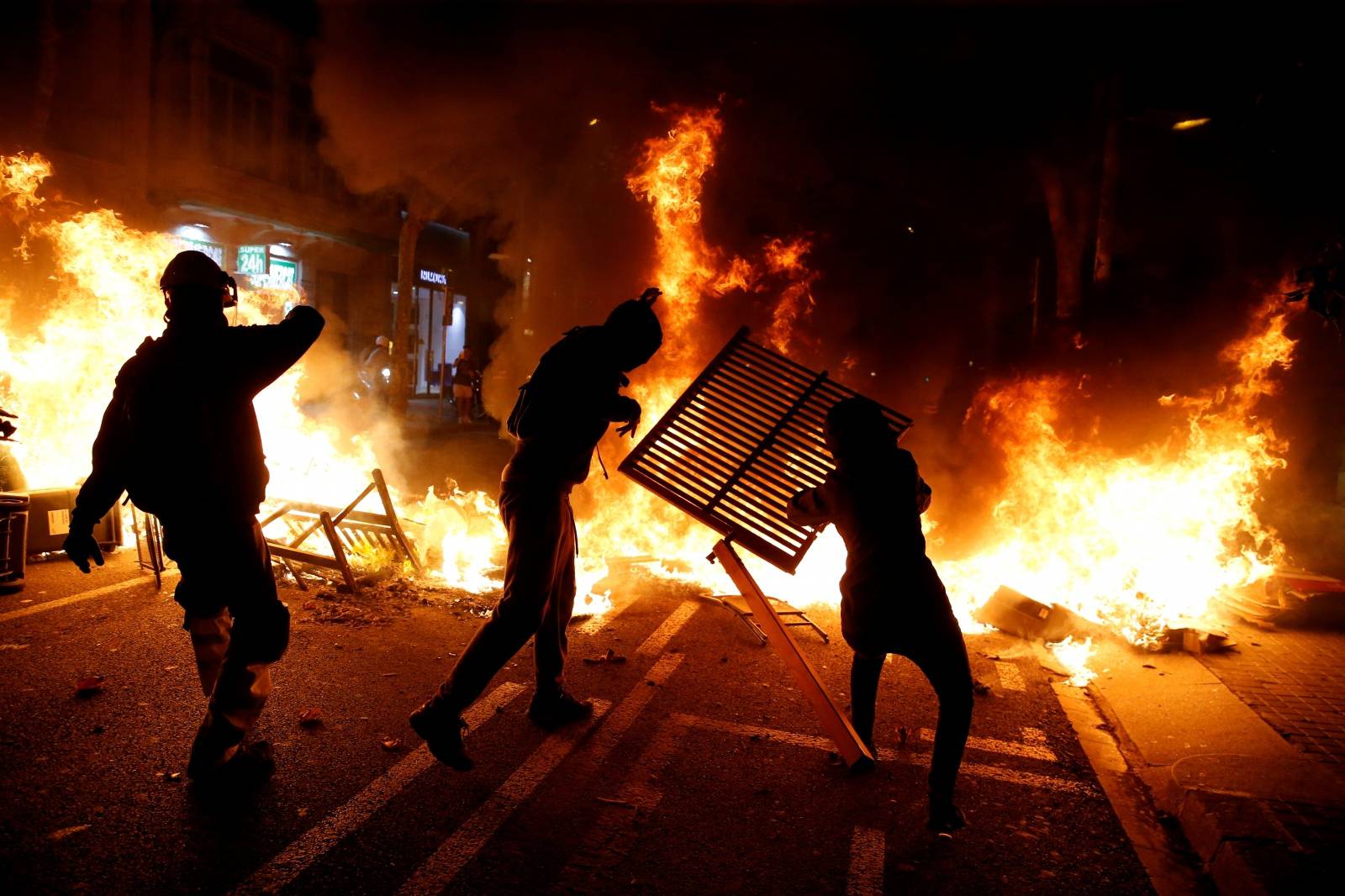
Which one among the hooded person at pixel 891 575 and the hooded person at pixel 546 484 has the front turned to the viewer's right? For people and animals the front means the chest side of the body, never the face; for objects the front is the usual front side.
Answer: the hooded person at pixel 546 484

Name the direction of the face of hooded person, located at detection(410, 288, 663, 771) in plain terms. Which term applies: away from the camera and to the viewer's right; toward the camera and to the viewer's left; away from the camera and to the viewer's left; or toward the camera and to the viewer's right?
away from the camera and to the viewer's right

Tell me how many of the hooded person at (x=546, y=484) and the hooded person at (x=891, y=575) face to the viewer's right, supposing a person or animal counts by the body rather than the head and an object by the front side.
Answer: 1

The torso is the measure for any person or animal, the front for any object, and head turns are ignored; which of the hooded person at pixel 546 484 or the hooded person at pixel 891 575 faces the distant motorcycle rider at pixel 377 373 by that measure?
the hooded person at pixel 891 575

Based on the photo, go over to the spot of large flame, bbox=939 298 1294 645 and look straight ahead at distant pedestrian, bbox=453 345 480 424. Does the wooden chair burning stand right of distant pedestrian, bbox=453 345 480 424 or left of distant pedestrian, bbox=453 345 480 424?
left

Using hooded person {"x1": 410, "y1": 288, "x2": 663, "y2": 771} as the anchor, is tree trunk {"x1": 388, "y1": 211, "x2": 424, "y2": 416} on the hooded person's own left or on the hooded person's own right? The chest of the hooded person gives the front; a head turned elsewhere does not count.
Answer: on the hooded person's own left

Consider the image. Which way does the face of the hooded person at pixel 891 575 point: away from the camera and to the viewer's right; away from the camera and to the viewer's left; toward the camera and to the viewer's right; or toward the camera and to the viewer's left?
away from the camera and to the viewer's left

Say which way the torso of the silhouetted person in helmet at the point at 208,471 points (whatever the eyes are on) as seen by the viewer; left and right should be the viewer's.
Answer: facing away from the viewer and to the right of the viewer

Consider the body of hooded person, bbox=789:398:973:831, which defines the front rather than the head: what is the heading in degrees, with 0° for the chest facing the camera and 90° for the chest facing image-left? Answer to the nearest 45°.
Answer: approximately 135°

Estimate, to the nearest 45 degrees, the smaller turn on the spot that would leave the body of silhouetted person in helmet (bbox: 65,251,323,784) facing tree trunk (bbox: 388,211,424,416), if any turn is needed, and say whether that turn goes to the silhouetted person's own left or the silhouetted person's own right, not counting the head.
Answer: approximately 45° to the silhouetted person's own left

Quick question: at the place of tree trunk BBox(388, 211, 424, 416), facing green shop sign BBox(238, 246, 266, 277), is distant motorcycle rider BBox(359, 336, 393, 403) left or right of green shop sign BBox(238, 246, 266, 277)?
right

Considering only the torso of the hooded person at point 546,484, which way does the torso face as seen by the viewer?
to the viewer's right

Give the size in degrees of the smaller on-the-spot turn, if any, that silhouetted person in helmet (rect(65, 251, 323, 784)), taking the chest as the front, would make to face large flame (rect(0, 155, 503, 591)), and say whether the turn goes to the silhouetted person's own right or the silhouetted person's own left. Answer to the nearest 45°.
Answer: approximately 45° to the silhouetted person's own left
